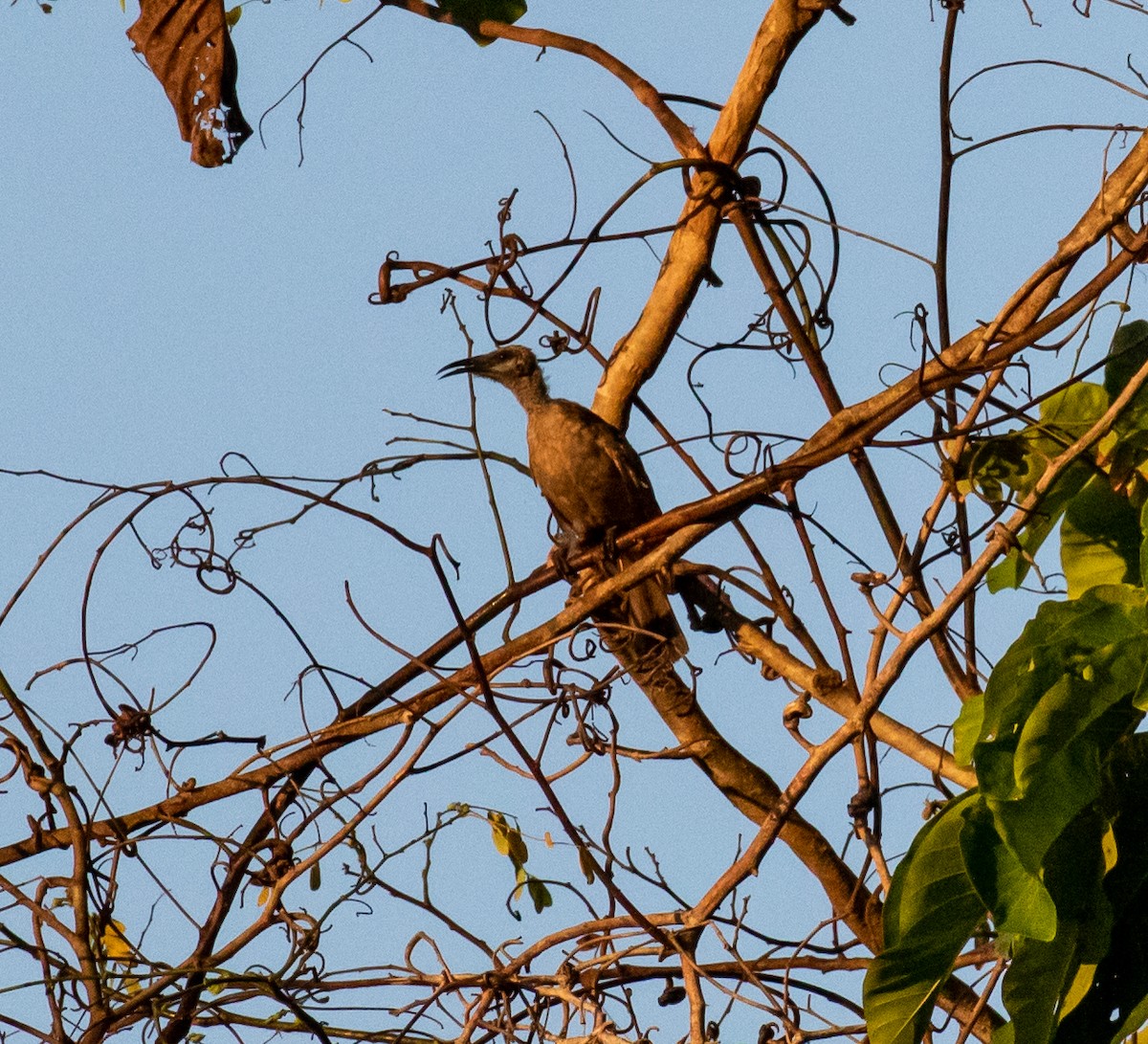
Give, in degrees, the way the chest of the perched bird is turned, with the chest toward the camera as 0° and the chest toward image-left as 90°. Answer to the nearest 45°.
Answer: approximately 45°

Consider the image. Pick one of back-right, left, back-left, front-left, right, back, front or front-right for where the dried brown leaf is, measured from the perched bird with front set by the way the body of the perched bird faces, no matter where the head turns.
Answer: front-left
